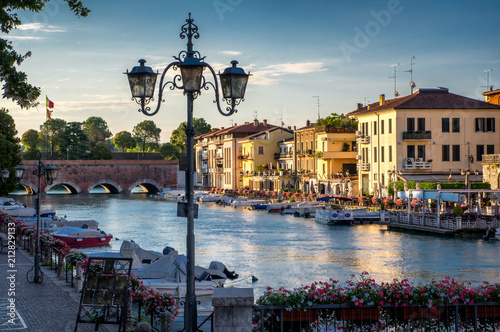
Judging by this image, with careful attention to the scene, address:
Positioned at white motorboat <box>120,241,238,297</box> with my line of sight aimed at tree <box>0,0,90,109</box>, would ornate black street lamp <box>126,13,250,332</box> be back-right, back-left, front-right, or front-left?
front-left

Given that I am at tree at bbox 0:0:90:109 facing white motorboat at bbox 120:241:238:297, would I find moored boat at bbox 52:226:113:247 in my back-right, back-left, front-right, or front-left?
front-left

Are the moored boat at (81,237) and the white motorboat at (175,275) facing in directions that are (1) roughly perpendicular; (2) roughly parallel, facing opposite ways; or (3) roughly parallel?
roughly parallel
